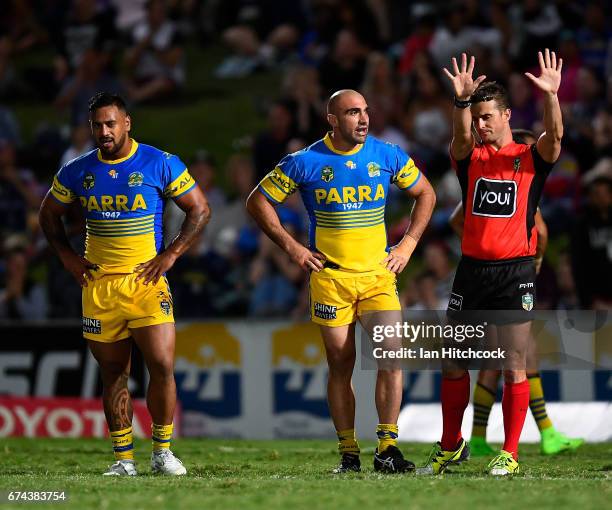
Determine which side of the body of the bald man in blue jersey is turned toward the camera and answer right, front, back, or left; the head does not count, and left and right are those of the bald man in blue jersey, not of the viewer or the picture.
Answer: front
